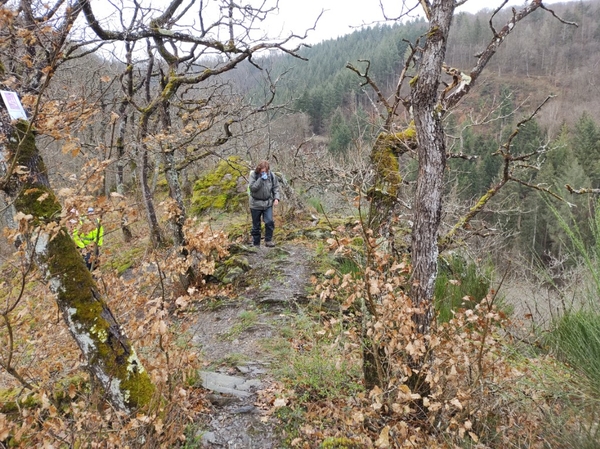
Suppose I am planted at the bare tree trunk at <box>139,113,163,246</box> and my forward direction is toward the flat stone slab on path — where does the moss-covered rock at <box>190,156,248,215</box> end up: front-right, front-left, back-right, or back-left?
back-left

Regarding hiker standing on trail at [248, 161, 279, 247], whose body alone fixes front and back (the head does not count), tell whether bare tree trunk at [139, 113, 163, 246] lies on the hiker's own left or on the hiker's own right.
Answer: on the hiker's own right

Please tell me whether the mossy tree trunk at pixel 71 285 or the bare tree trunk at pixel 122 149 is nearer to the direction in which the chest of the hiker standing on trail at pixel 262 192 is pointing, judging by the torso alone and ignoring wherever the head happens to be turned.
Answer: the mossy tree trunk

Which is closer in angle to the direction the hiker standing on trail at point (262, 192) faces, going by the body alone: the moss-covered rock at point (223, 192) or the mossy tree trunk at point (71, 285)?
the mossy tree trunk

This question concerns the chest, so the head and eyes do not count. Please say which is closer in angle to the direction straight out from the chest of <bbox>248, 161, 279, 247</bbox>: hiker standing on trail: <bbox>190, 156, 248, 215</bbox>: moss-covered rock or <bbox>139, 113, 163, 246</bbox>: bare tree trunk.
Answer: the bare tree trunk

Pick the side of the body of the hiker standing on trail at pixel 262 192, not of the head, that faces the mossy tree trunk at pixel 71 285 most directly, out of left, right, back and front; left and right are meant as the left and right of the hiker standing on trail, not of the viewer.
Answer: front

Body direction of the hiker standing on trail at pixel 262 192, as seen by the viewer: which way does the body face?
toward the camera
